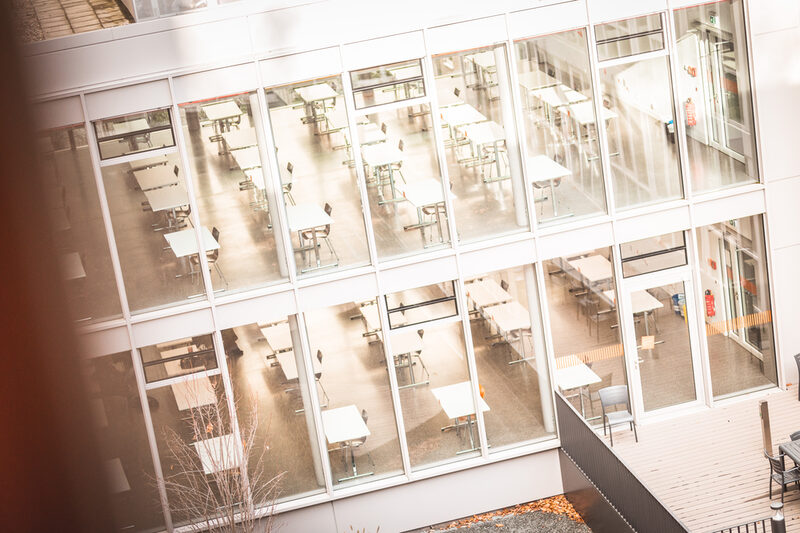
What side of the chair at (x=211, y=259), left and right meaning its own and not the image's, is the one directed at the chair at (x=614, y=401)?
back

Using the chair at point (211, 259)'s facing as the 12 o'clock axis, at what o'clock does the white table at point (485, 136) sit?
The white table is roughly at 6 o'clock from the chair.

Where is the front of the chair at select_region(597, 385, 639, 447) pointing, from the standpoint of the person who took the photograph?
facing the viewer

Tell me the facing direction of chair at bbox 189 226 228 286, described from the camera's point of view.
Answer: facing to the left of the viewer

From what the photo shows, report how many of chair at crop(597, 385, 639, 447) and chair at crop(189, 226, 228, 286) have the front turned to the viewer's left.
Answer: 1

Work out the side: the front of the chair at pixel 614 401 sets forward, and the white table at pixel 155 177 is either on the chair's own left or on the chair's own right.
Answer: on the chair's own right

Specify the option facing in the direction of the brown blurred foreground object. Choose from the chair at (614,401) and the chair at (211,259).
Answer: the chair at (614,401)

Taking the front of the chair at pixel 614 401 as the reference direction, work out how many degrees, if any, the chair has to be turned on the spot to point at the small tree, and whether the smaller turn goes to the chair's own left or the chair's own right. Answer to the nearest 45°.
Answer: approximately 90° to the chair's own right

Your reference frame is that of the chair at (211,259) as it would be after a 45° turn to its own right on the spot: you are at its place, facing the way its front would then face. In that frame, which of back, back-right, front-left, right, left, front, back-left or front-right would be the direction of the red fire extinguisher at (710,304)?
back-right

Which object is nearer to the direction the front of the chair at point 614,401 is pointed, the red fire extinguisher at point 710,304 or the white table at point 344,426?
the white table

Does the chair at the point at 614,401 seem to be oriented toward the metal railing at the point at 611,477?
yes

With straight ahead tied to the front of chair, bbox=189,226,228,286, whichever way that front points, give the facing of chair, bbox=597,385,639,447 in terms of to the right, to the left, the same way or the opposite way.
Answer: to the left

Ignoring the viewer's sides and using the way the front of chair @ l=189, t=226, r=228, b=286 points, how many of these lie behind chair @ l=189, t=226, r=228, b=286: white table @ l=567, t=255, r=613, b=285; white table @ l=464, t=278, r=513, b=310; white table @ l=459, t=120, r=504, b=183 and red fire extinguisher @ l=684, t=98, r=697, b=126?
4
